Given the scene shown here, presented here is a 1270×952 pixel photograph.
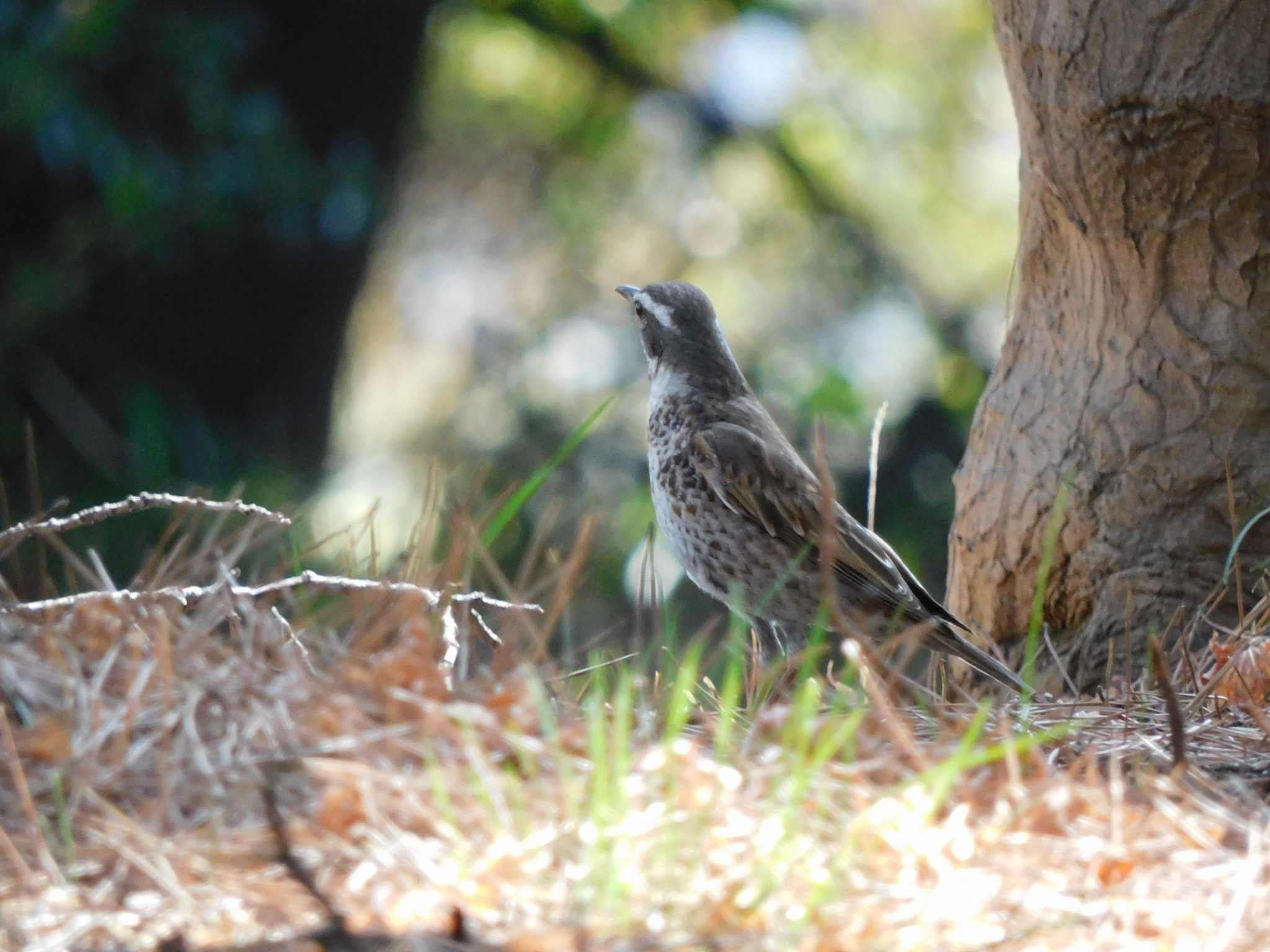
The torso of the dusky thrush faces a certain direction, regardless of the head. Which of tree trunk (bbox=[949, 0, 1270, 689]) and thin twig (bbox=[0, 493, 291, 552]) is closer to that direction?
the thin twig

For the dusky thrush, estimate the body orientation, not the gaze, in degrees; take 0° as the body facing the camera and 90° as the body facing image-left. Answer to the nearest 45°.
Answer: approximately 90°

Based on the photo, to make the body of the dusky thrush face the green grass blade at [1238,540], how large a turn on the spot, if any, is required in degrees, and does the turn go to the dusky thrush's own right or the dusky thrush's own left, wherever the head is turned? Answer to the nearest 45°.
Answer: approximately 135° to the dusky thrush's own left

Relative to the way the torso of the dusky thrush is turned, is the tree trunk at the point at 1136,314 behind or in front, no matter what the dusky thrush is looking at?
behind

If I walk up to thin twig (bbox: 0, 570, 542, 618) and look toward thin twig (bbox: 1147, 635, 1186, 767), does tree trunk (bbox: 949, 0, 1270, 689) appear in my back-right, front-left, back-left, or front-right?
front-left
